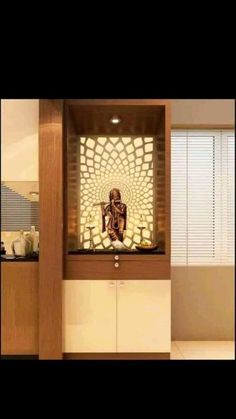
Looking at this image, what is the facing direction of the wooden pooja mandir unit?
toward the camera

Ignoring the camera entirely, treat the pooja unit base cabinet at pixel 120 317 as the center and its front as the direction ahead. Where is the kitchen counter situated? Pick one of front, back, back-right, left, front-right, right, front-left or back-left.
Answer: right

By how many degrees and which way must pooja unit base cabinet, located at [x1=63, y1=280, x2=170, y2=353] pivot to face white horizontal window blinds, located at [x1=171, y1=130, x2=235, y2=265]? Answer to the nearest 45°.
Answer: approximately 135° to its left
